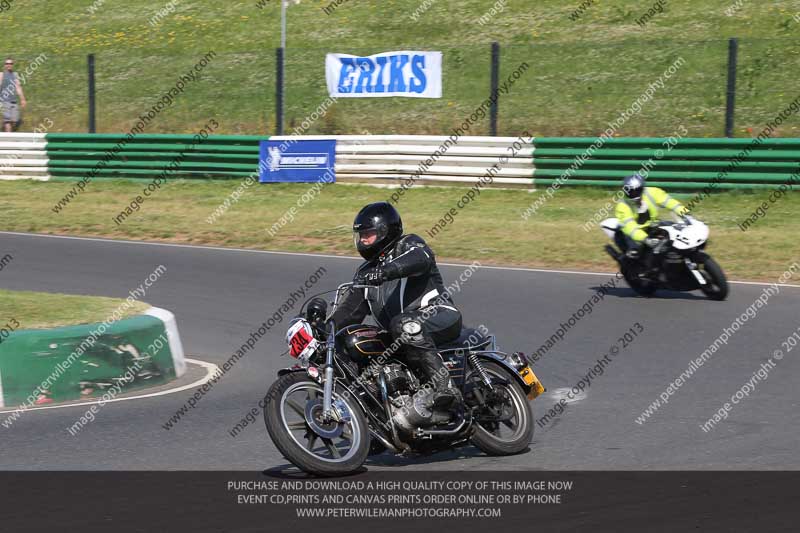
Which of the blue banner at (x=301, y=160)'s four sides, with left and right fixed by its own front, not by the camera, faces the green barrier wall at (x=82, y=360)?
front

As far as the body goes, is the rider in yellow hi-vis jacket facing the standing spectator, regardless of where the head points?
no

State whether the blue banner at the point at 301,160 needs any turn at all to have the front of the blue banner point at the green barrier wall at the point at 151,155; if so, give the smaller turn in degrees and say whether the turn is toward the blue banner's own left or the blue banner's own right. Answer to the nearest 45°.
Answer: approximately 135° to the blue banner's own right

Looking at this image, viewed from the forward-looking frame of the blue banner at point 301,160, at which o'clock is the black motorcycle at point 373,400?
The black motorcycle is roughly at 12 o'clock from the blue banner.

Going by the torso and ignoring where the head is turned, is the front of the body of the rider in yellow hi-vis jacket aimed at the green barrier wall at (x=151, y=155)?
no

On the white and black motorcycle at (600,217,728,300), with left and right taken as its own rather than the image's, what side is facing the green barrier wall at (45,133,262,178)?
back

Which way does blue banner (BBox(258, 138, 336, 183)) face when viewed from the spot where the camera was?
facing the viewer

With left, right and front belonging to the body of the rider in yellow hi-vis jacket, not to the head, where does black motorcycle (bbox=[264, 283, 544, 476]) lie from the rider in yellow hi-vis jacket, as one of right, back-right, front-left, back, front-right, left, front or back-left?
front-right

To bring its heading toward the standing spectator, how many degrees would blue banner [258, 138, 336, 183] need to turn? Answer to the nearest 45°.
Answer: approximately 135° to its right

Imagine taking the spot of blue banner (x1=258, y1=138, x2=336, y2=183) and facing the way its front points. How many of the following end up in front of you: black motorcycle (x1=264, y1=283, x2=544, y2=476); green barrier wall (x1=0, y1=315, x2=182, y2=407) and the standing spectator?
2
